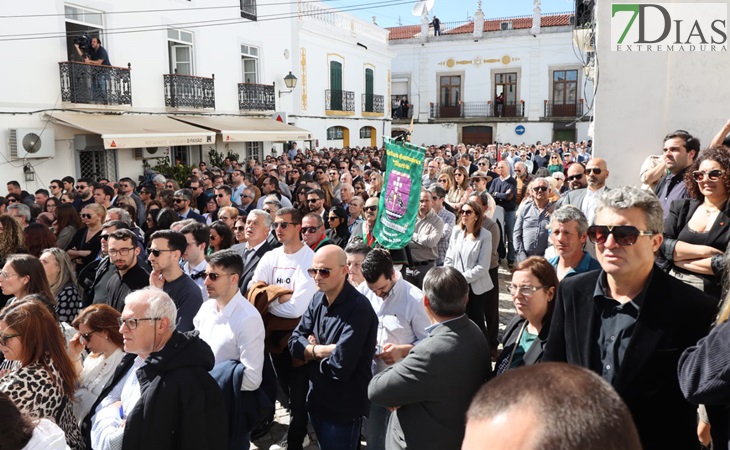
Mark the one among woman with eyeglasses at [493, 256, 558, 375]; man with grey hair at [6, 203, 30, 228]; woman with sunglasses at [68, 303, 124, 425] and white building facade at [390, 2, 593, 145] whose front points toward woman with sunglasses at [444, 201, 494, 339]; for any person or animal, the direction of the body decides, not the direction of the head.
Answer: the white building facade

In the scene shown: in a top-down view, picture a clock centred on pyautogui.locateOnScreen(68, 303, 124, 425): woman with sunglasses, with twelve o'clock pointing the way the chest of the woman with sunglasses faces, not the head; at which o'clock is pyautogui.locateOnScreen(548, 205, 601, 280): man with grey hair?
The man with grey hair is roughly at 8 o'clock from the woman with sunglasses.

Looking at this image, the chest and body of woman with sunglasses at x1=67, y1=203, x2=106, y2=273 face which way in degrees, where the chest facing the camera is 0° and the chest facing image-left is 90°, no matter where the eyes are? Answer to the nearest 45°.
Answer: approximately 45°

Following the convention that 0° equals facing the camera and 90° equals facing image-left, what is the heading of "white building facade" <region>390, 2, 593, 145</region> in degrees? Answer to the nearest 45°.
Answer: approximately 0°

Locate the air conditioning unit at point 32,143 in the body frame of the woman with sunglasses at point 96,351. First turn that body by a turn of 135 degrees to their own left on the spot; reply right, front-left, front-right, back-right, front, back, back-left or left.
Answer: left

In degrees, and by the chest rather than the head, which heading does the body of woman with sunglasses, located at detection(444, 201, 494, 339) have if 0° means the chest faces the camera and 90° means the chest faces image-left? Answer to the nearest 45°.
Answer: approximately 45°

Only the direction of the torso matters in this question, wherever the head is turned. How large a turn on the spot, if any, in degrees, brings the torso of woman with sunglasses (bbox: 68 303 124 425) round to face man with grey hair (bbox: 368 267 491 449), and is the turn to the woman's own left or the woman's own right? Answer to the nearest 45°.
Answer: approximately 90° to the woman's own left

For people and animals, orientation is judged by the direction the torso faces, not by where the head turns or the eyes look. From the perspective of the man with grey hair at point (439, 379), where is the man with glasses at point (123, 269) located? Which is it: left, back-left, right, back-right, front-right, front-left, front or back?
front

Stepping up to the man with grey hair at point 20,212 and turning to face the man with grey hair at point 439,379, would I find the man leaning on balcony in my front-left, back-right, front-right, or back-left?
back-left

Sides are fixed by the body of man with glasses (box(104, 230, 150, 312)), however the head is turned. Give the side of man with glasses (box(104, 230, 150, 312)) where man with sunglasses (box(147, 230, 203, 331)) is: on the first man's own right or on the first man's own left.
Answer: on the first man's own left

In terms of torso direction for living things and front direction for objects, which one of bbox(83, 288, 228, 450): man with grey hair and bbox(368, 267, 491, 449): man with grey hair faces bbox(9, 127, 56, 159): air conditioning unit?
bbox(368, 267, 491, 449): man with grey hair

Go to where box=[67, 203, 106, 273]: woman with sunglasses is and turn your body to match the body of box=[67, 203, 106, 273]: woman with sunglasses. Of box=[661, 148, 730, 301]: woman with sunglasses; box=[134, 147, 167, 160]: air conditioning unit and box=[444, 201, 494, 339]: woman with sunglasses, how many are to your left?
2

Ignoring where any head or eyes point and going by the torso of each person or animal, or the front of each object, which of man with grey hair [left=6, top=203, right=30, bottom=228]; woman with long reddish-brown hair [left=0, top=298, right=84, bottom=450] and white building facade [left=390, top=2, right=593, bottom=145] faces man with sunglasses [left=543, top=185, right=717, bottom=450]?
the white building facade
